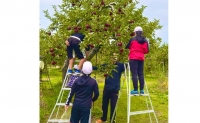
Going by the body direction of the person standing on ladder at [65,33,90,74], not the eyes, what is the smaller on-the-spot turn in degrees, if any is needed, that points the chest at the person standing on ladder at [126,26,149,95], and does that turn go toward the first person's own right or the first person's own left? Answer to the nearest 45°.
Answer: approximately 45° to the first person's own right

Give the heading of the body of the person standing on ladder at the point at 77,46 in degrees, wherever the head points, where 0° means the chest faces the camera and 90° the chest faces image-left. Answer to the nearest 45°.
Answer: approximately 225°

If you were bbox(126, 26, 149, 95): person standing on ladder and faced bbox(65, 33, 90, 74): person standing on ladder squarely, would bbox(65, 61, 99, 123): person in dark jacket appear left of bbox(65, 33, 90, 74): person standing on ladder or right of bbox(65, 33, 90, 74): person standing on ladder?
left
